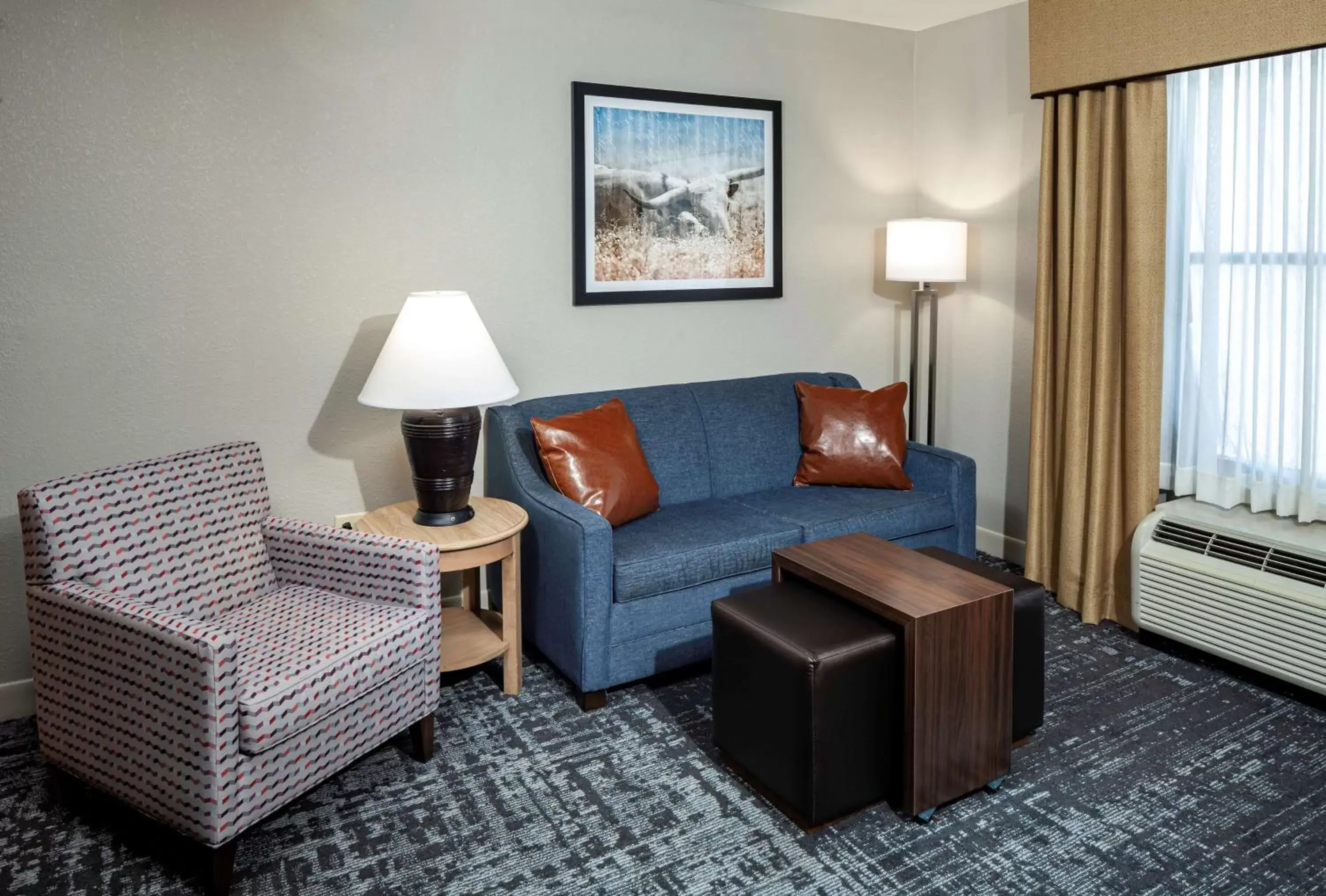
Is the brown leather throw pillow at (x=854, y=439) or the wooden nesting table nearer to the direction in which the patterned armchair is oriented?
the wooden nesting table

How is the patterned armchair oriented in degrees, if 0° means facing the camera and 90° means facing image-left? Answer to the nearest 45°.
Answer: approximately 315°

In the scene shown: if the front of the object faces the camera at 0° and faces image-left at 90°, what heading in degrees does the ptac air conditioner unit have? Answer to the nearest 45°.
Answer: approximately 45°

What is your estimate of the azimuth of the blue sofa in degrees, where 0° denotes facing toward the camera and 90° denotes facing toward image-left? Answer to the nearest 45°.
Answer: approximately 315°

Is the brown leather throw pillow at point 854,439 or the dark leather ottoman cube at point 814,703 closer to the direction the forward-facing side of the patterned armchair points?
the dark leather ottoman cube

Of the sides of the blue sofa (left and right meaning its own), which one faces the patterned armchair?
right

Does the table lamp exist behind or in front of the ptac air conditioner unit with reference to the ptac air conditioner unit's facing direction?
in front
